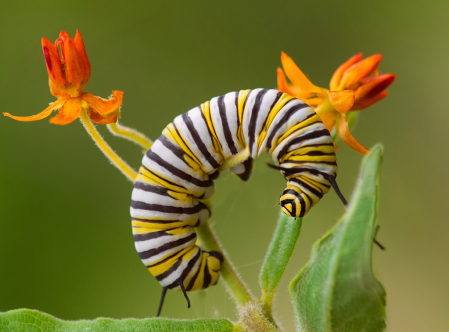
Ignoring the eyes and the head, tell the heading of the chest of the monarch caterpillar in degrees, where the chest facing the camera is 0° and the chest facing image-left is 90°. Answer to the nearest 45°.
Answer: approximately 270°
